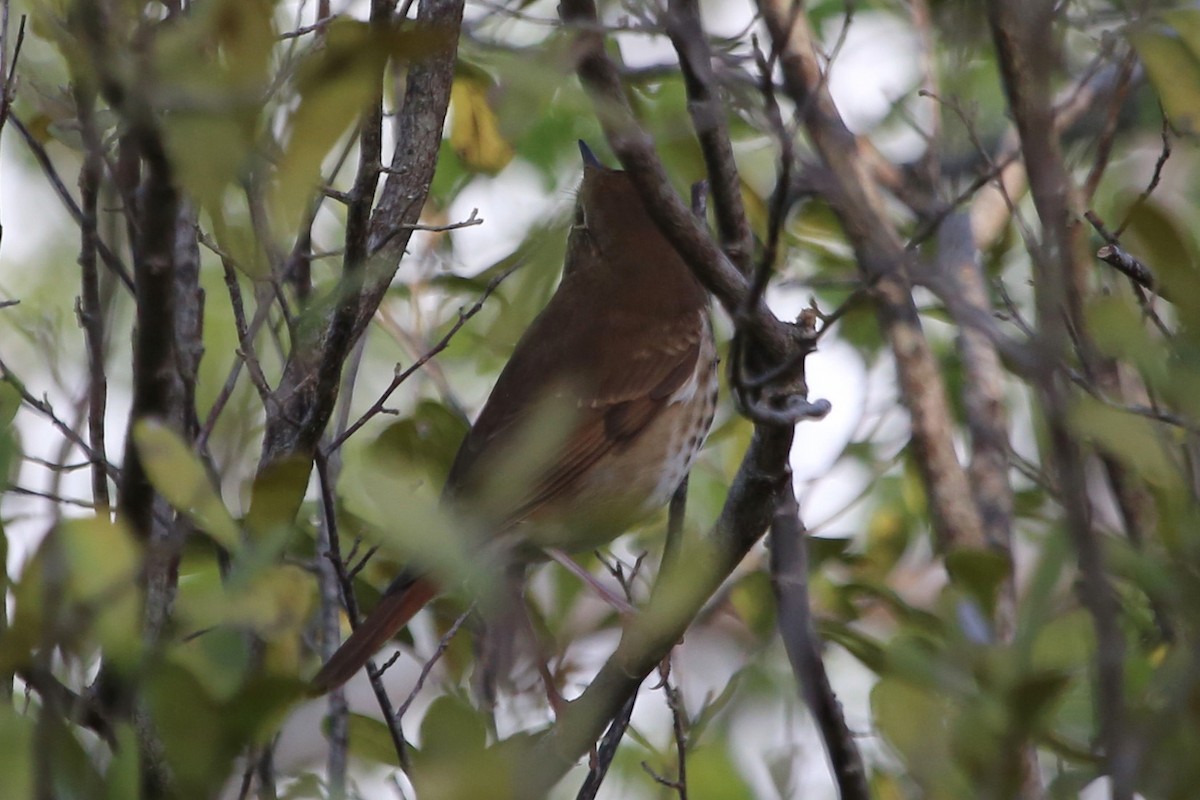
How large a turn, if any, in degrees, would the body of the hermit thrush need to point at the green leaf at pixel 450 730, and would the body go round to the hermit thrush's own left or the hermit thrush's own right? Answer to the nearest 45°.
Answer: approximately 135° to the hermit thrush's own right

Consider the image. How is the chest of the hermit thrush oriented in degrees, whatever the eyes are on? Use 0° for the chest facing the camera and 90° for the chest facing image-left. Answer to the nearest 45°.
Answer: approximately 225°

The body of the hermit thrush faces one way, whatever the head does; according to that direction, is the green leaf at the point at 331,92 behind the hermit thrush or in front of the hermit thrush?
behind

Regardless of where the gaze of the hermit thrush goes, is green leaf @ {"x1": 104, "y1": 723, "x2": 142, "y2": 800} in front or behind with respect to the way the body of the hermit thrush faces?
behind
